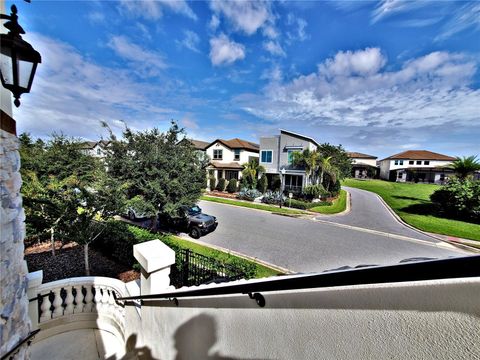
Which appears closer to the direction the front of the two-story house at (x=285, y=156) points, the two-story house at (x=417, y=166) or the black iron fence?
the black iron fence

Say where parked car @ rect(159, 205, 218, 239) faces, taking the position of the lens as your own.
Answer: facing the viewer and to the right of the viewer

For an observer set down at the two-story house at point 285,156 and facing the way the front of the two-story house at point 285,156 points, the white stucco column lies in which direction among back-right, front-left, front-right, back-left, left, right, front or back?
front

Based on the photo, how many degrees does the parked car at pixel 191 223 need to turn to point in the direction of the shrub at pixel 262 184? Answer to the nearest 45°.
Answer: approximately 90° to its left

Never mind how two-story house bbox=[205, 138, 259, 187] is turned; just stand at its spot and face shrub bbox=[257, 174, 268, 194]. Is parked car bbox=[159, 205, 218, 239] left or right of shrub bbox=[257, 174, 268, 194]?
right

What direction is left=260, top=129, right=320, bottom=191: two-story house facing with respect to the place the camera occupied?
facing the viewer

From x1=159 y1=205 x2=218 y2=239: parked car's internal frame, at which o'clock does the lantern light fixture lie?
The lantern light fixture is roughly at 2 o'clock from the parked car.

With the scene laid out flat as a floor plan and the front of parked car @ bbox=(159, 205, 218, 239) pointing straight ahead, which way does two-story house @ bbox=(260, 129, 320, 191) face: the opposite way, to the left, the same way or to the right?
to the right

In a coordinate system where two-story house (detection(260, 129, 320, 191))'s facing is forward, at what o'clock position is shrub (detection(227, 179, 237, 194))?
The shrub is roughly at 3 o'clock from the two-story house.

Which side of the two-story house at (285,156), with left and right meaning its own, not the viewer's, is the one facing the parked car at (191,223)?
front

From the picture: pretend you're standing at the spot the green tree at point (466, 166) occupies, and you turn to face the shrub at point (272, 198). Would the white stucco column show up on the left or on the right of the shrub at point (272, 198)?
left

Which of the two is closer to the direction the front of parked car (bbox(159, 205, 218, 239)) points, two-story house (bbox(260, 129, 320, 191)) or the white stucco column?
the white stucco column

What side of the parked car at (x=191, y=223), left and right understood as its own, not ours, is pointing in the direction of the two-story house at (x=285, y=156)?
left

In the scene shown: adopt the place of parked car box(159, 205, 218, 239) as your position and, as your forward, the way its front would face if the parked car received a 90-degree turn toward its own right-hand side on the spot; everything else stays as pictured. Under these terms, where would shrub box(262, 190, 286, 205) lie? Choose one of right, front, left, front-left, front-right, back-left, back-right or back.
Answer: back

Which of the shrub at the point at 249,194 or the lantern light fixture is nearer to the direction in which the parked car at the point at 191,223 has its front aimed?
the lantern light fixture

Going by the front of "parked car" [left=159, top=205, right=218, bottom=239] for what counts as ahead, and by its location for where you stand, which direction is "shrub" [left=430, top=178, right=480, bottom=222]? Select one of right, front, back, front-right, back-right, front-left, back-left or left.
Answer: front-left
